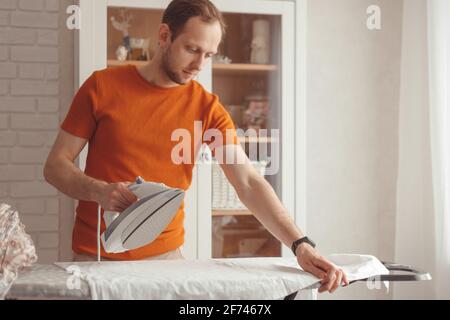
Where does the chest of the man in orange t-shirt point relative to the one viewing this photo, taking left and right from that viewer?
facing the viewer and to the right of the viewer

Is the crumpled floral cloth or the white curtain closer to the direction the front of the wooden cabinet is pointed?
the crumpled floral cloth

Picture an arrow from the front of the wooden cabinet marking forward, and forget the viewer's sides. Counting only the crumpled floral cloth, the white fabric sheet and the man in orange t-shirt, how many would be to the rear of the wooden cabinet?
0

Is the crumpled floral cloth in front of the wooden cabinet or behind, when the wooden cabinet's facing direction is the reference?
in front

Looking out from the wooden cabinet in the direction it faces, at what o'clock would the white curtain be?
The white curtain is roughly at 9 o'clock from the wooden cabinet.

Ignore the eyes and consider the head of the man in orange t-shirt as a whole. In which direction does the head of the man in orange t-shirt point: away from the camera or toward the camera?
toward the camera

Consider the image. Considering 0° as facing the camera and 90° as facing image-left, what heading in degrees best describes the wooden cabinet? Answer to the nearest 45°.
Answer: approximately 0°

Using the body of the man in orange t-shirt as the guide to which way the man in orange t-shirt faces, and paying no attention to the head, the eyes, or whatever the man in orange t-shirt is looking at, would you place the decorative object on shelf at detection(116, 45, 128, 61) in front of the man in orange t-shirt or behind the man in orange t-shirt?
behind

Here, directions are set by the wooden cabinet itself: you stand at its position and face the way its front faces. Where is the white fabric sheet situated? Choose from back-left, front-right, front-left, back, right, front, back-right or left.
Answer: front

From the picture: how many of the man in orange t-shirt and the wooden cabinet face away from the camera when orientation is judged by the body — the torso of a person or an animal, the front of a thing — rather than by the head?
0

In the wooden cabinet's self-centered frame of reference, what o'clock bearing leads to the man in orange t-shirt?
The man in orange t-shirt is roughly at 1 o'clock from the wooden cabinet.
